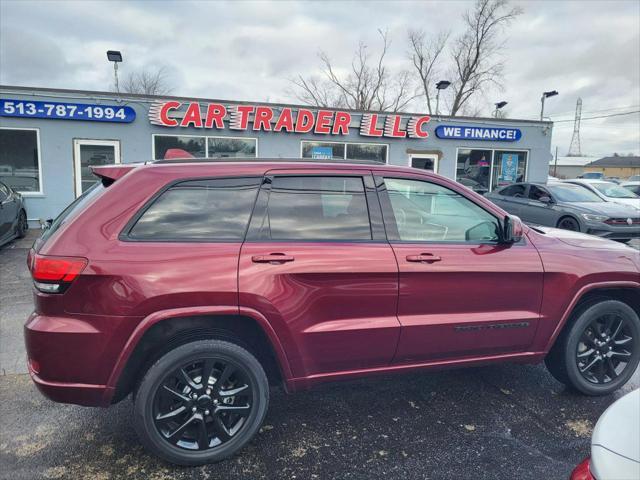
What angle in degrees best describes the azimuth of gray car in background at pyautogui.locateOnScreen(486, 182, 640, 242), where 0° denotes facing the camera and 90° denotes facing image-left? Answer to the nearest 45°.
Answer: approximately 315°

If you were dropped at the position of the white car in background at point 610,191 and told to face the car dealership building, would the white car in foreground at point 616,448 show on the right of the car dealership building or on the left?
left

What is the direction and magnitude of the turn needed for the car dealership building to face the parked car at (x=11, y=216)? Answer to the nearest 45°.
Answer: approximately 90° to its right

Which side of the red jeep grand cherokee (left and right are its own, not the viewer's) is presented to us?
right

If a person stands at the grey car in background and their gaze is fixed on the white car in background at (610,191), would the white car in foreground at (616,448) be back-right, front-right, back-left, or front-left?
back-right

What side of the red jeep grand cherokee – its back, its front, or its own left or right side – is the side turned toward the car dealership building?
left
